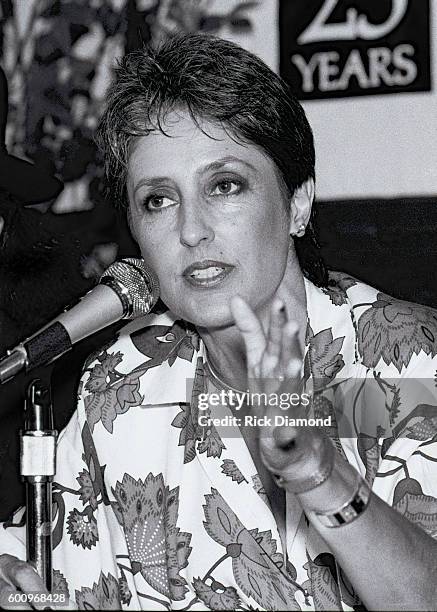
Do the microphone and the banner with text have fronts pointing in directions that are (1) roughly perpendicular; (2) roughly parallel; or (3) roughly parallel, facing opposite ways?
roughly perpendicular

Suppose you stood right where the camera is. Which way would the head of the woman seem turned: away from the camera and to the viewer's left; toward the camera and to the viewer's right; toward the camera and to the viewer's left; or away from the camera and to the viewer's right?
toward the camera and to the viewer's left

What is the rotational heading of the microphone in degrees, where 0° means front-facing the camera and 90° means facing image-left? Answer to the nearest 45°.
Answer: approximately 270°

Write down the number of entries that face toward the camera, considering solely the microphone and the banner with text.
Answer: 1

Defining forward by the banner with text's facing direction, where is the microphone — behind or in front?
in front

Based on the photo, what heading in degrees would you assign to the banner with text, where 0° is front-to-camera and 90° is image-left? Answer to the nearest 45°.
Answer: approximately 0°

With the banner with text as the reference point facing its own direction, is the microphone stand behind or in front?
in front

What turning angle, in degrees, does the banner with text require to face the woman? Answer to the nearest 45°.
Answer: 0° — it already faces them
